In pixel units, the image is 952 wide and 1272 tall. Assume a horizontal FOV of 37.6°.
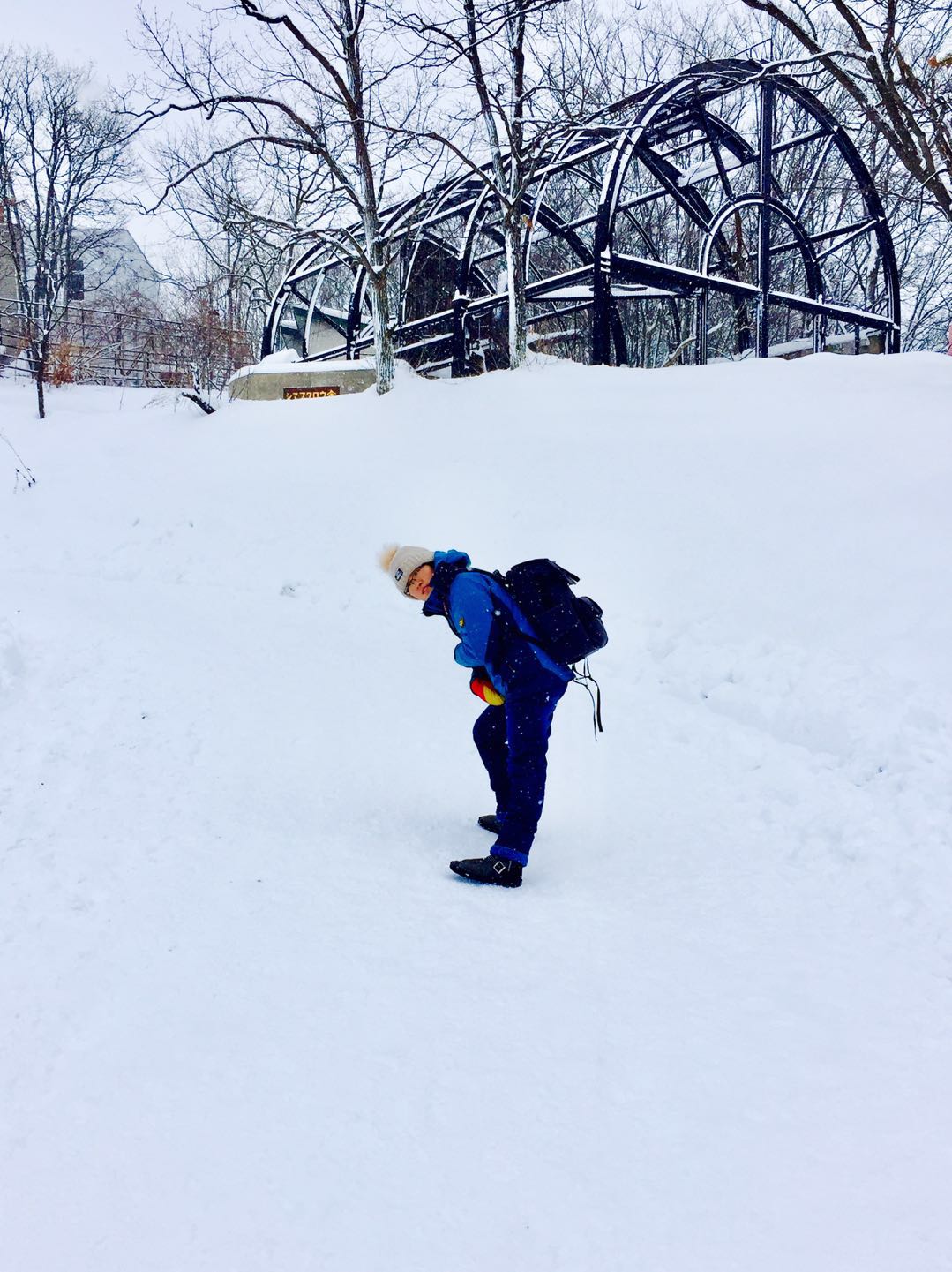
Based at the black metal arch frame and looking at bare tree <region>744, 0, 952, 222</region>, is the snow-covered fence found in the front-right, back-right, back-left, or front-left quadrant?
back-right

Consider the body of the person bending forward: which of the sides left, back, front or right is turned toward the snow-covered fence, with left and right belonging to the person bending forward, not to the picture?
right

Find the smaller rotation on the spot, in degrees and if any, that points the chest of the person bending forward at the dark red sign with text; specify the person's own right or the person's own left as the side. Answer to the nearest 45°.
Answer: approximately 90° to the person's own right

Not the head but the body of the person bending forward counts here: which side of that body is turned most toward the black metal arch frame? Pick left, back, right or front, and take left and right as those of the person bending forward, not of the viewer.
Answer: right

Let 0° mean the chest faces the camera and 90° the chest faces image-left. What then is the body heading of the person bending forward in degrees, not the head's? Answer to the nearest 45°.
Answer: approximately 90°

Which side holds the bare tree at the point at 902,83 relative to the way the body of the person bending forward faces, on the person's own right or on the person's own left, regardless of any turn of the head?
on the person's own right
